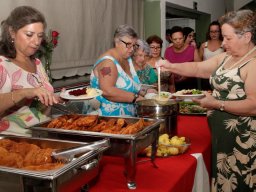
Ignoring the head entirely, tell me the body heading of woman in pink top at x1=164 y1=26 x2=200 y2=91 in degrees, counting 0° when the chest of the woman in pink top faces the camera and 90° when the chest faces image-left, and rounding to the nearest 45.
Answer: approximately 0°

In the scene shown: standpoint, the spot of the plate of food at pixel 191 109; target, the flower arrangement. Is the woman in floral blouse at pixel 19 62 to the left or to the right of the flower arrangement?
left

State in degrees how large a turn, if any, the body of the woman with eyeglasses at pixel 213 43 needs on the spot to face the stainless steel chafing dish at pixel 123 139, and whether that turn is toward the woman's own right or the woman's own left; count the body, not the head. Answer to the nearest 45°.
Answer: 0° — they already face it

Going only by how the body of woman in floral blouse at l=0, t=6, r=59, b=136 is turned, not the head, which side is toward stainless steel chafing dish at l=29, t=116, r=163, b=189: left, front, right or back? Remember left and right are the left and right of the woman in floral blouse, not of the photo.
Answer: front

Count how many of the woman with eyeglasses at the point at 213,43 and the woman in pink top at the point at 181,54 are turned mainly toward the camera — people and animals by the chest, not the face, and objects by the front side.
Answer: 2

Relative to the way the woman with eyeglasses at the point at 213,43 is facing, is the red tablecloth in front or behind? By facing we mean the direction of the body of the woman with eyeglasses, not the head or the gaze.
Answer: in front
